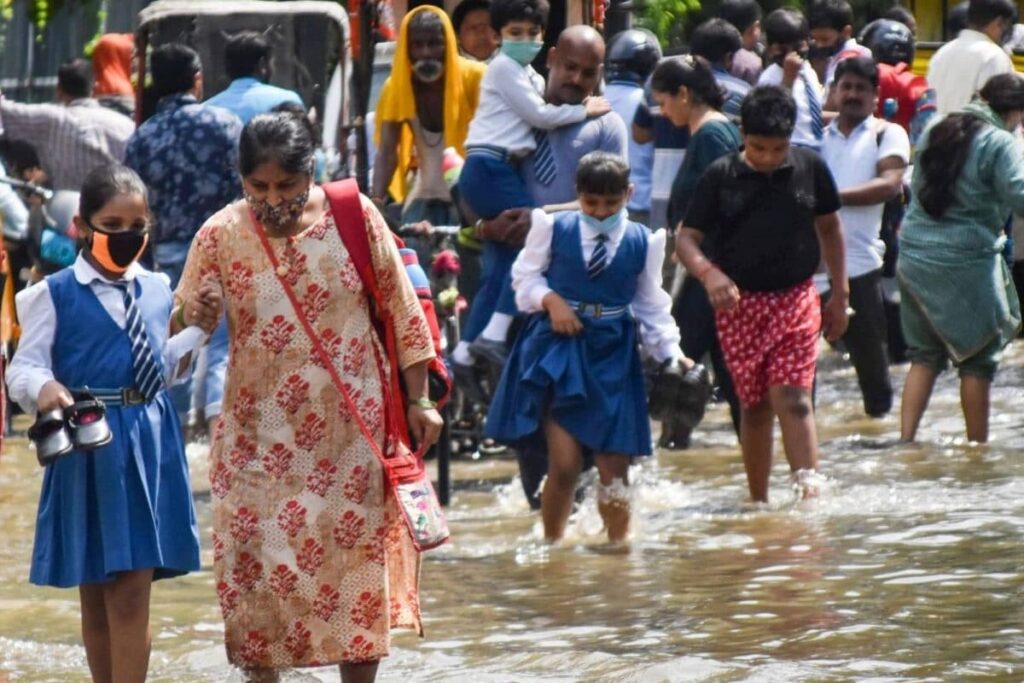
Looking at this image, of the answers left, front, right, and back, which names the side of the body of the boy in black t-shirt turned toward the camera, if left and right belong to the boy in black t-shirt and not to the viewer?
front

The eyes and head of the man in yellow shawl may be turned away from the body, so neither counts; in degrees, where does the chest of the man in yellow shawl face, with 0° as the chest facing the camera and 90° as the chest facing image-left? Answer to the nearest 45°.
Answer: approximately 0°

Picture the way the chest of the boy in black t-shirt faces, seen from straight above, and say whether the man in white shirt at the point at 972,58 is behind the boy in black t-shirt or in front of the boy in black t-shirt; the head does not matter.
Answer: behind
